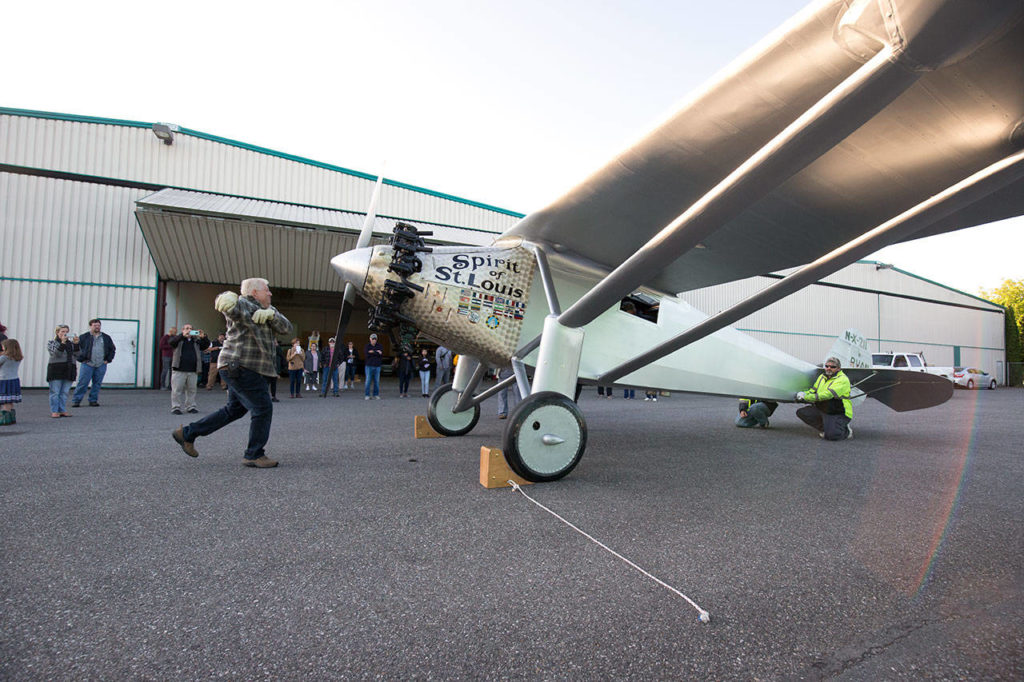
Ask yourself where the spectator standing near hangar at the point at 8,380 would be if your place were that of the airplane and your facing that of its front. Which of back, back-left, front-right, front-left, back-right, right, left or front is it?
front-right

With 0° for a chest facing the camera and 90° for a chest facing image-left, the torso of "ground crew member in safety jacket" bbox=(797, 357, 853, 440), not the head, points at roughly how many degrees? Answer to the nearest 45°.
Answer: approximately 45°

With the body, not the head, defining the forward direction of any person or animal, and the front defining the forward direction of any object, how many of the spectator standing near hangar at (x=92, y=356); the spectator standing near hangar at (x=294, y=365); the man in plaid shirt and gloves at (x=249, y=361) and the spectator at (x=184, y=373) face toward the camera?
3

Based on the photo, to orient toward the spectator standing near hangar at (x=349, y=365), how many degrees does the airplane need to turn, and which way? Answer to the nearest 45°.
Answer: approximately 90° to its right

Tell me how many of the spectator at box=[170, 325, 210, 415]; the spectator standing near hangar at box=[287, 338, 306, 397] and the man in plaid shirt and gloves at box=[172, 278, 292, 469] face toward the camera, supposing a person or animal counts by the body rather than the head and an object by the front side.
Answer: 2

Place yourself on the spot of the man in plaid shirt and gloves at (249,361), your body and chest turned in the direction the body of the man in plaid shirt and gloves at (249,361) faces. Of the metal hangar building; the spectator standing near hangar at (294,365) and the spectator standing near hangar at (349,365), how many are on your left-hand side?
3

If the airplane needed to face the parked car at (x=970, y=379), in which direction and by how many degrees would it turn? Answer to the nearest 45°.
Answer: approximately 180°

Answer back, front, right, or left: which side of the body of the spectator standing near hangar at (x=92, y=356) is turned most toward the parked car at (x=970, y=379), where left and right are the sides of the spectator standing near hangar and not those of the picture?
left

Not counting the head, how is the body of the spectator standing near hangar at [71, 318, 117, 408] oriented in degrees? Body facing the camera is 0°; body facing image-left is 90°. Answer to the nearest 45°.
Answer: approximately 0°
